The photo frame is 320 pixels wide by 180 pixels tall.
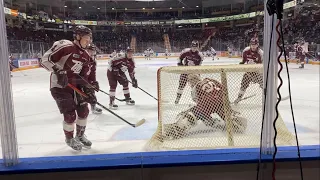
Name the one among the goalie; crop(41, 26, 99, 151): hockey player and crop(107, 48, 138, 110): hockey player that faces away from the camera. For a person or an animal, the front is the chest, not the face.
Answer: the goalie

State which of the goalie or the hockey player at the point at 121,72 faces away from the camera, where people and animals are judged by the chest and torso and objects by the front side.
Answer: the goalie

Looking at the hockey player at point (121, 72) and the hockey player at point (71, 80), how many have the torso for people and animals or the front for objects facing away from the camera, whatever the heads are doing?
0

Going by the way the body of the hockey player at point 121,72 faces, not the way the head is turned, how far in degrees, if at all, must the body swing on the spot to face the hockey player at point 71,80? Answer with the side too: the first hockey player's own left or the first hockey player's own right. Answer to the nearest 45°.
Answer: approximately 45° to the first hockey player's own right

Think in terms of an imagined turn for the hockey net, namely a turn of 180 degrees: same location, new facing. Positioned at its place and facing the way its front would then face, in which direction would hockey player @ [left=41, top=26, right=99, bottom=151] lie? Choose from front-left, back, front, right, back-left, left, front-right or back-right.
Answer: right

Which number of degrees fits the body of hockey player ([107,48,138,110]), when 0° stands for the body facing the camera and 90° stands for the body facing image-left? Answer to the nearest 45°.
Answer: approximately 315°

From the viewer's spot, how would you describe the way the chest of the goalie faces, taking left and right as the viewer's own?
facing away from the viewer

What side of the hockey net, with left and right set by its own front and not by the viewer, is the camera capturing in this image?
back

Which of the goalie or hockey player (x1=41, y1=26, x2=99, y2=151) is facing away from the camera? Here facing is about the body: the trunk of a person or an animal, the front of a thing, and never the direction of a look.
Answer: the goalie

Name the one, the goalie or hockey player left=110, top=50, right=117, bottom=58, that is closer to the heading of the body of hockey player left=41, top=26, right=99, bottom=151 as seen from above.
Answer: the goalie

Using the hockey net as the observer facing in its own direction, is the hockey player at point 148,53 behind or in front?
in front

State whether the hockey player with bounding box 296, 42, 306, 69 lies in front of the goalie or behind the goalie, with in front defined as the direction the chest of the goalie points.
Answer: in front
